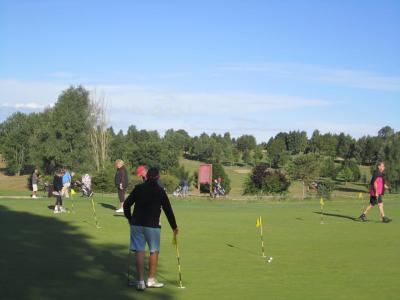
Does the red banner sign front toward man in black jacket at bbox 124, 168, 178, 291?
yes

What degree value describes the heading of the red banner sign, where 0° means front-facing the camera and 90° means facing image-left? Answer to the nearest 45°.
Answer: approximately 0°
